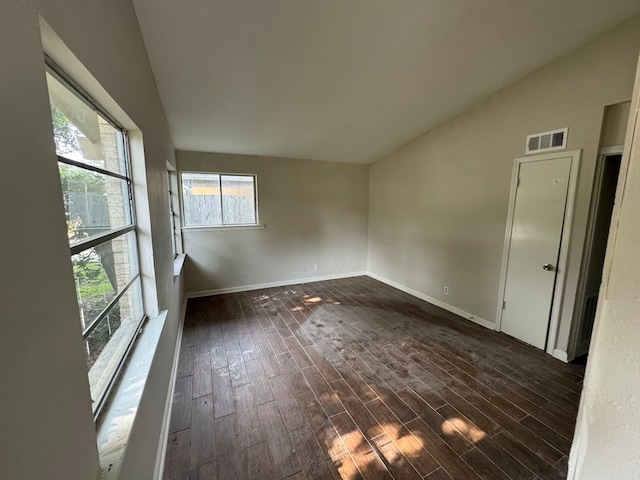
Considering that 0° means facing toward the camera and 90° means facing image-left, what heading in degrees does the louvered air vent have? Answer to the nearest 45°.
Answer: approximately 45°

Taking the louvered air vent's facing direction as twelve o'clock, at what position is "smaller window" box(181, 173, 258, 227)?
The smaller window is roughly at 1 o'clock from the louvered air vent.

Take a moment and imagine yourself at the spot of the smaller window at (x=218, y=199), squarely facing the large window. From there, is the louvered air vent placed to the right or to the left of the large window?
left

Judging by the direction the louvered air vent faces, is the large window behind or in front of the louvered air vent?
in front
